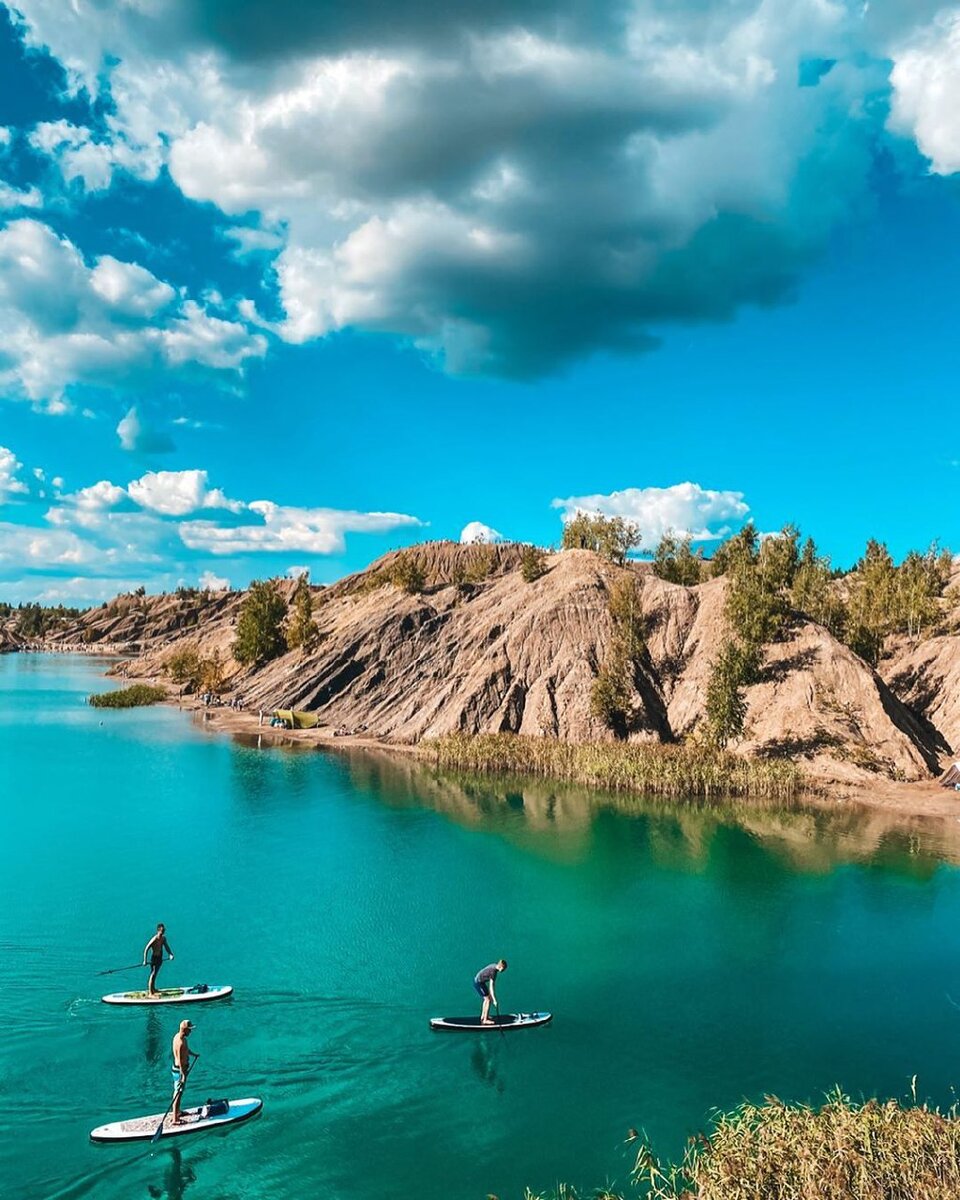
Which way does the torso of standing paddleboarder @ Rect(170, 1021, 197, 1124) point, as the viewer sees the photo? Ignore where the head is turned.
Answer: to the viewer's right

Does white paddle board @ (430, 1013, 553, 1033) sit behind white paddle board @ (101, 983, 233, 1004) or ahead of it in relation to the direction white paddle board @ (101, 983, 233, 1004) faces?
ahead

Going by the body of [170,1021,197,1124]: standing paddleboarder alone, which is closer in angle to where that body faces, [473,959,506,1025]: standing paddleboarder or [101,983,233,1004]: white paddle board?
the standing paddleboarder

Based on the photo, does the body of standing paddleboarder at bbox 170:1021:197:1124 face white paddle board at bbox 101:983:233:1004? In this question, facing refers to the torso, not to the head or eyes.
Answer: no

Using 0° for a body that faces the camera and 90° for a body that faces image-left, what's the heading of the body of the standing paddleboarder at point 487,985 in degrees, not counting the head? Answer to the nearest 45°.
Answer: approximately 270°

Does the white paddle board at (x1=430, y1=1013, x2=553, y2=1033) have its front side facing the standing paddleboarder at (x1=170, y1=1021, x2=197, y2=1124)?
no

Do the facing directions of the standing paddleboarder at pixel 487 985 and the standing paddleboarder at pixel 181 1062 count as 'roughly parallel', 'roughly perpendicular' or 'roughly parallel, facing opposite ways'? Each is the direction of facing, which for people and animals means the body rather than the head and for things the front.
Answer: roughly parallel

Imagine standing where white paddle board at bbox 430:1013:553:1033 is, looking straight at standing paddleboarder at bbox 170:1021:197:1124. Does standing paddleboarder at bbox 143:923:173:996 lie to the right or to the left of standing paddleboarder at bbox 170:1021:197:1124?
right

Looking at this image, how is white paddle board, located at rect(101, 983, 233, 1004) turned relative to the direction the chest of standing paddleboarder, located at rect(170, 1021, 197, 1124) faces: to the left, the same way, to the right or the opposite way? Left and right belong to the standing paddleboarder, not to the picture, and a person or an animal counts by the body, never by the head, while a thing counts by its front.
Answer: the same way

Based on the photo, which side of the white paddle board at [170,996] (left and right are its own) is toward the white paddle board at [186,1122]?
right

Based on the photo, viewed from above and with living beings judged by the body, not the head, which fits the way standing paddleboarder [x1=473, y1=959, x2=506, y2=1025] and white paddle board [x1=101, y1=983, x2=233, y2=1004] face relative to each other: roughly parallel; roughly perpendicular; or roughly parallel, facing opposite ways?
roughly parallel

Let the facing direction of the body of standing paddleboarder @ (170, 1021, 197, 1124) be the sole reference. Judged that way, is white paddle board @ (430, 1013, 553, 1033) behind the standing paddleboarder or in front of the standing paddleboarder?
in front

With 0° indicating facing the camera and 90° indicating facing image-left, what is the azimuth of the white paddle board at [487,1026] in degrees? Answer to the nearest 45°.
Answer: approximately 270°

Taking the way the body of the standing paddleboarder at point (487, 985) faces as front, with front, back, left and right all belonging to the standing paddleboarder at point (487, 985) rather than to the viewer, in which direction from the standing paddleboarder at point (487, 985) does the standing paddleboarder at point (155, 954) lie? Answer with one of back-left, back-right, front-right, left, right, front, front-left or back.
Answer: back

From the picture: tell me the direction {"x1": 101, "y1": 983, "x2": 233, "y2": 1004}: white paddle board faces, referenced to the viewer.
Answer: facing to the right of the viewer

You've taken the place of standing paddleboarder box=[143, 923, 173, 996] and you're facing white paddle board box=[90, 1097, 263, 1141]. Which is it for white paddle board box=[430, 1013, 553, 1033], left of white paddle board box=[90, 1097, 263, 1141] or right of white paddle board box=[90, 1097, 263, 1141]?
left

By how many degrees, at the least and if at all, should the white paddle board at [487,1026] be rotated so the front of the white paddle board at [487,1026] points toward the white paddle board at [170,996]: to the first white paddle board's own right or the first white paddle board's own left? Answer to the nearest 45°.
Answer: approximately 180°
